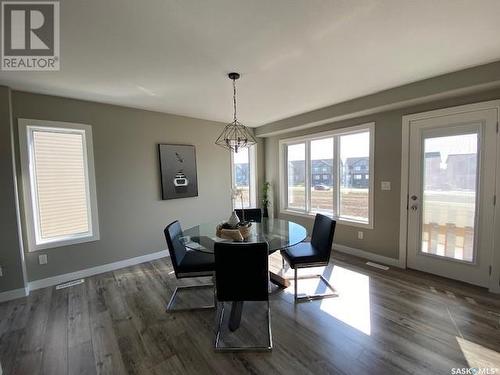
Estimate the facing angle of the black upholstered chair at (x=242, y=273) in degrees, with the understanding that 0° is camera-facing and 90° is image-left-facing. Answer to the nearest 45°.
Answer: approximately 180°

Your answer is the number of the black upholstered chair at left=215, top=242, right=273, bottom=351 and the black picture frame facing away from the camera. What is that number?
1

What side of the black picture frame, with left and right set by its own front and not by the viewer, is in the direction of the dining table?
front

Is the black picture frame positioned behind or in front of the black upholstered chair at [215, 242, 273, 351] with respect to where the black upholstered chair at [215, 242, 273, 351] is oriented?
in front

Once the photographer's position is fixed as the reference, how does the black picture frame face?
facing the viewer and to the right of the viewer

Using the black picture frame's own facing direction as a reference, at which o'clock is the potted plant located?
The potted plant is roughly at 10 o'clock from the black picture frame.

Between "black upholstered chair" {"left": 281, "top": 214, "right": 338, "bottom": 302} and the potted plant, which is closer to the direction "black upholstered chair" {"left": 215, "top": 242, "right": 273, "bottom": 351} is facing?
the potted plant

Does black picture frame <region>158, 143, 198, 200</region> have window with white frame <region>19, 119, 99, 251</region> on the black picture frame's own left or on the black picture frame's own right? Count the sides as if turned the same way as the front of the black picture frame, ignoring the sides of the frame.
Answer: on the black picture frame's own right

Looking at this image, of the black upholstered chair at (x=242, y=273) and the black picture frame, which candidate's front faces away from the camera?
the black upholstered chair

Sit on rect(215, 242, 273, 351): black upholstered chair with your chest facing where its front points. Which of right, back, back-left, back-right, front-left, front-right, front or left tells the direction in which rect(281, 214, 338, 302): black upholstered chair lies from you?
front-right

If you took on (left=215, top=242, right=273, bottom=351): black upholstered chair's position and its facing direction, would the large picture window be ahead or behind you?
ahead

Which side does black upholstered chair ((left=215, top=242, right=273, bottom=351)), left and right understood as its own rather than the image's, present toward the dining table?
front
